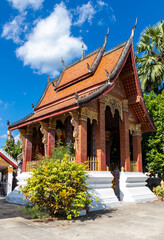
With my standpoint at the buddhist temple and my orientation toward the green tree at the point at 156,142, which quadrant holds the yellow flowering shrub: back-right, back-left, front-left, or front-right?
back-right

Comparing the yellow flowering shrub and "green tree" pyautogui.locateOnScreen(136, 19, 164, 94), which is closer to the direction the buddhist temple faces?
the yellow flowering shrub

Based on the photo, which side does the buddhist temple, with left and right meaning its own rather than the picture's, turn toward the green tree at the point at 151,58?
left

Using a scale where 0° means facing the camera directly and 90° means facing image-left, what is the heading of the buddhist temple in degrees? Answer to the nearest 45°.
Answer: approximately 315°

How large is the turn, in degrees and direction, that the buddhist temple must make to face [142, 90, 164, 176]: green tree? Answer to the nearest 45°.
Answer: approximately 90° to its left
